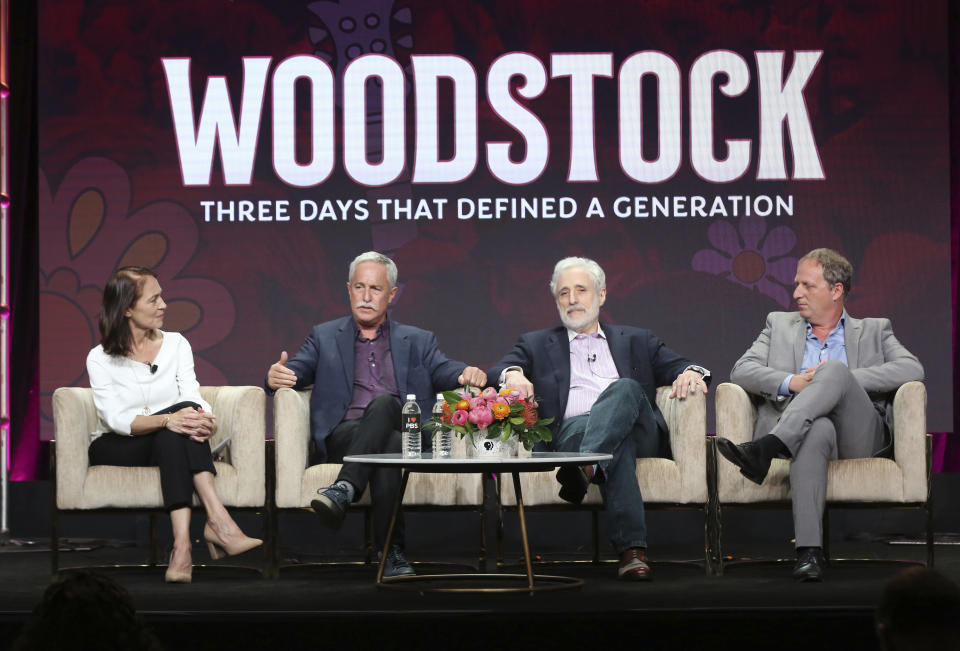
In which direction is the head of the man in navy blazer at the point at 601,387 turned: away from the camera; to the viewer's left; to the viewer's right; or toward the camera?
toward the camera

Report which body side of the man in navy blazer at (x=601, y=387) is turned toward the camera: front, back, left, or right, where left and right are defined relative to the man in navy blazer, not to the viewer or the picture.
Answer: front

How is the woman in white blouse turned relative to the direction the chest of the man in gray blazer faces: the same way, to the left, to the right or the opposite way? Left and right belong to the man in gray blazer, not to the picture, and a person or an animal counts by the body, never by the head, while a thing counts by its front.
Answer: to the left

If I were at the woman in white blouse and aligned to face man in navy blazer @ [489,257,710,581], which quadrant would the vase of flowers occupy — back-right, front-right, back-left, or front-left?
front-right

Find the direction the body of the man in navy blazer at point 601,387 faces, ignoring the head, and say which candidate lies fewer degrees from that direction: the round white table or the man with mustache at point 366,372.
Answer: the round white table

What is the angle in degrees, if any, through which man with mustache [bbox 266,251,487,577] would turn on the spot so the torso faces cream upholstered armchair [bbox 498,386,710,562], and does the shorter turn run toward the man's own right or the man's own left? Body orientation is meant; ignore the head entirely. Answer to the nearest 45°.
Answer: approximately 45° to the man's own left

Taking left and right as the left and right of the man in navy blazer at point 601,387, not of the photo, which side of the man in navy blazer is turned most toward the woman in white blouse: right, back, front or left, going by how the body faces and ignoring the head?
right

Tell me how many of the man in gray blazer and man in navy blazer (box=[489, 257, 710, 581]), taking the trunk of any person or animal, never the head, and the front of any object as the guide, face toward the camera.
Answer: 2

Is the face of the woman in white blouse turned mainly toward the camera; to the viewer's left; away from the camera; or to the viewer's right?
to the viewer's right

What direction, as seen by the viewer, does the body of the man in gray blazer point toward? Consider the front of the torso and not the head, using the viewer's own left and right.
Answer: facing the viewer

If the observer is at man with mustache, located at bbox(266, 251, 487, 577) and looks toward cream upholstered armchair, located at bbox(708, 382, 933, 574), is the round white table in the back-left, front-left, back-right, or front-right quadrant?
front-right

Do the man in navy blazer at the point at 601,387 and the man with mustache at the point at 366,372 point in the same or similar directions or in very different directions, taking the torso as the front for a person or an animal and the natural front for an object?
same or similar directions

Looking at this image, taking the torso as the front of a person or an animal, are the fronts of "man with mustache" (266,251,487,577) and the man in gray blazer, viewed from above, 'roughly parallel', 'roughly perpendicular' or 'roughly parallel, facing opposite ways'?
roughly parallel

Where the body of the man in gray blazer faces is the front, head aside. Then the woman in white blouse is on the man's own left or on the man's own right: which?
on the man's own right
